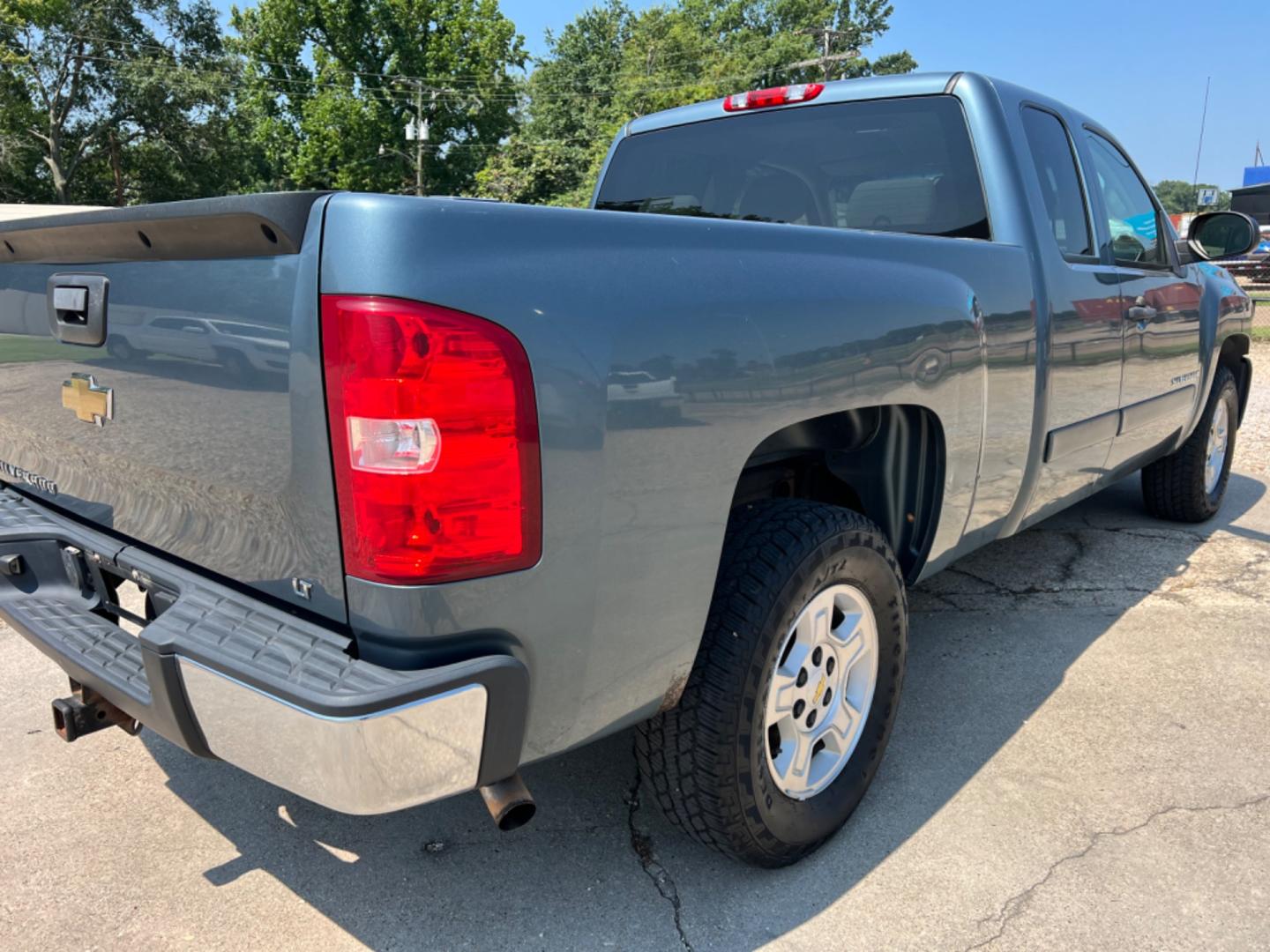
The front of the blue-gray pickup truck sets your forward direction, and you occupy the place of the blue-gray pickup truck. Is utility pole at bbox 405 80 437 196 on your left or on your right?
on your left

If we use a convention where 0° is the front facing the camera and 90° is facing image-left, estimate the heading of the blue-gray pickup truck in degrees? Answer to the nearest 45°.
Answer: approximately 225°

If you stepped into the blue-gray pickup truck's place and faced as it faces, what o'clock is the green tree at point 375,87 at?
The green tree is roughly at 10 o'clock from the blue-gray pickup truck.

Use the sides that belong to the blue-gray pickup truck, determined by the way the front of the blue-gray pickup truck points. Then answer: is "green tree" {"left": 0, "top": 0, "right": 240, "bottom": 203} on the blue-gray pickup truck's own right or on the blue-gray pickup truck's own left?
on the blue-gray pickup truck's own left

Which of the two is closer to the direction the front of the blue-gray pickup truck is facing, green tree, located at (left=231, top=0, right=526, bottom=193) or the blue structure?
the blue structure
